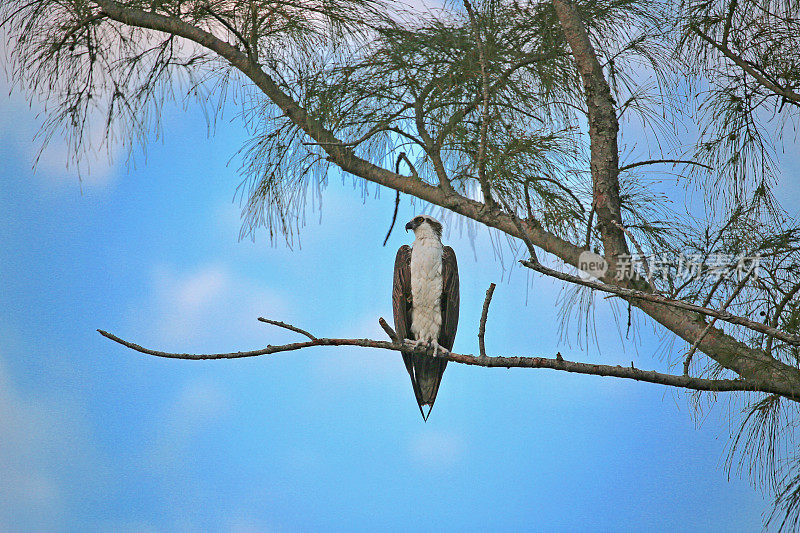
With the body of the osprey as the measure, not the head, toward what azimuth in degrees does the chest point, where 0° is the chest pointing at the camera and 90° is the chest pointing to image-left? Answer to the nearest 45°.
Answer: approximately 0°
